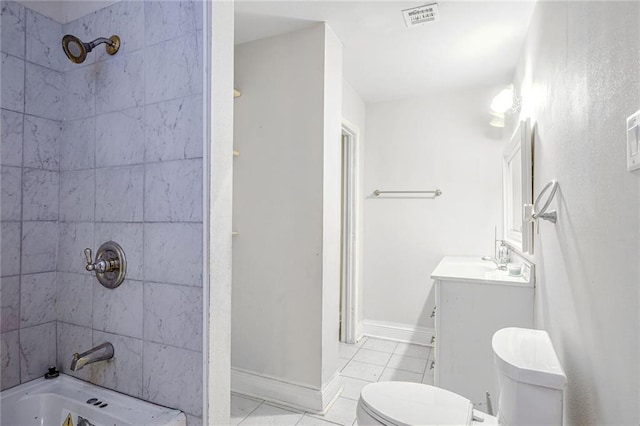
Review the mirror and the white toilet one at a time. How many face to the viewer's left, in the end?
2

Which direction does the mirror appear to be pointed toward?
to the viewer's left

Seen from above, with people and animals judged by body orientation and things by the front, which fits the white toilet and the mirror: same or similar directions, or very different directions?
same or similar directions

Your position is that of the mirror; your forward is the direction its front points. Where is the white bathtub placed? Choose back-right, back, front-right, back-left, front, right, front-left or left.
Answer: front-left

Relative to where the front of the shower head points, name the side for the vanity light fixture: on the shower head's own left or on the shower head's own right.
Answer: on the shower head's own left

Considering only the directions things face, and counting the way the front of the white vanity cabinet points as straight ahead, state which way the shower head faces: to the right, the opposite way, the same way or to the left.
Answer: to the left

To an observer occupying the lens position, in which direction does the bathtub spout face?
facing the viewer and to the left of the viewer

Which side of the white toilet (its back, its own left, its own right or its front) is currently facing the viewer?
left

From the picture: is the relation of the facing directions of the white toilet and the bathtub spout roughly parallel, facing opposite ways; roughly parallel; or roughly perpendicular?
roughly perpendicular

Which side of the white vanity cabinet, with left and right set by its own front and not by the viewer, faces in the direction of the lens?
left

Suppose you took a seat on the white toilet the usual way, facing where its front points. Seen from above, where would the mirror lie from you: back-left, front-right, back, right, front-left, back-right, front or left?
right

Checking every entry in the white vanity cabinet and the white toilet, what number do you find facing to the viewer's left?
2

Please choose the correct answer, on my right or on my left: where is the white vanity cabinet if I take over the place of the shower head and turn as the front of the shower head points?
on my left

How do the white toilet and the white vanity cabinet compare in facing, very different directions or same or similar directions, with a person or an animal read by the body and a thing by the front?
same or similar directions

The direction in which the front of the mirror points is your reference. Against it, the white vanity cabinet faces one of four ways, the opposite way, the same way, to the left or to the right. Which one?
the same way
